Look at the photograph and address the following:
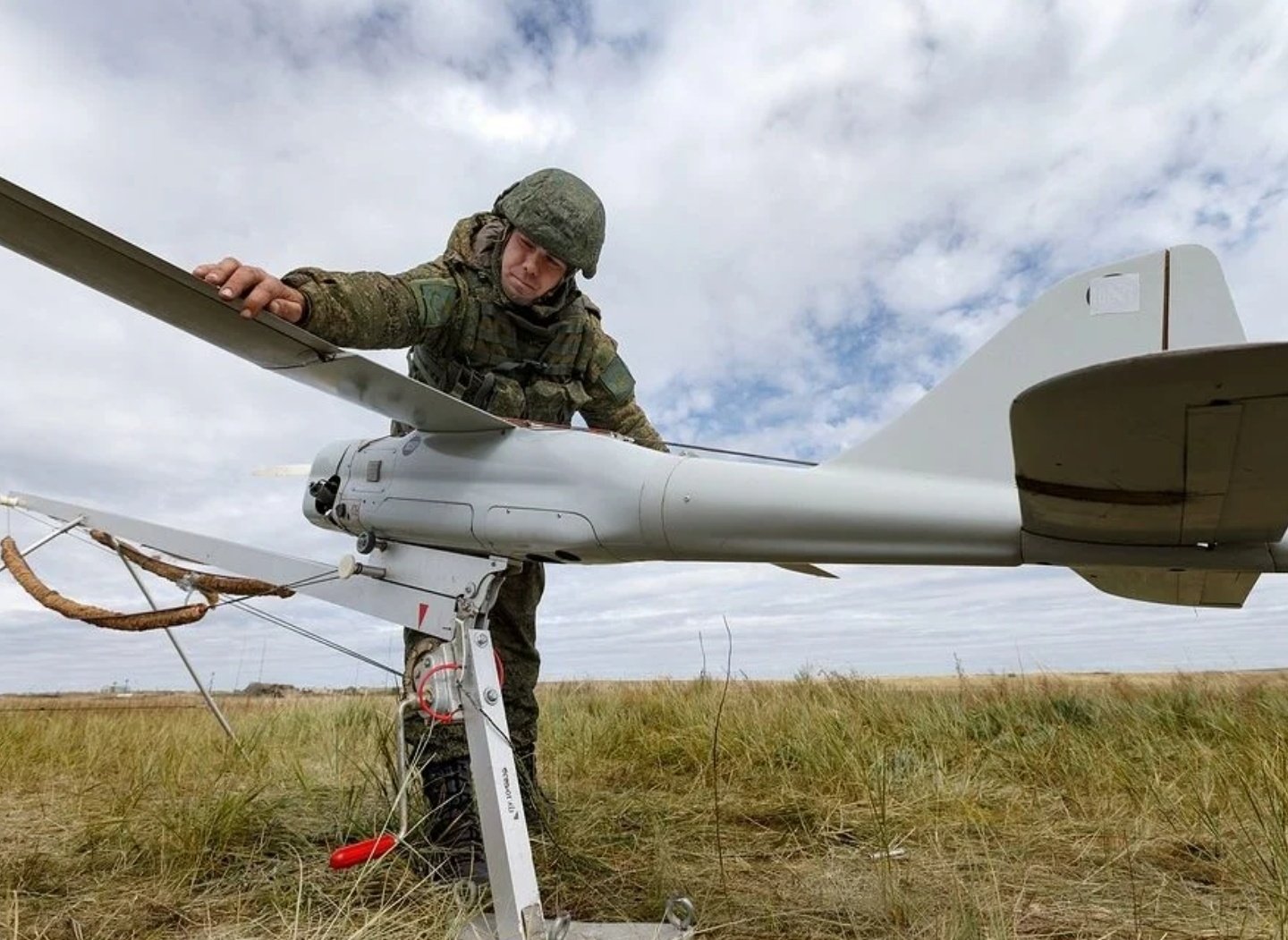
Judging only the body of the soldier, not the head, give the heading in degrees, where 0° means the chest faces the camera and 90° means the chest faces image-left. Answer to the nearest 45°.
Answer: approximately 0°

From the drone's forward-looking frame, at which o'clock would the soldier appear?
The soldier is roughly at 2 o'clock from the drone.

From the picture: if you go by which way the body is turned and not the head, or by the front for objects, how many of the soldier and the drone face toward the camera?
1

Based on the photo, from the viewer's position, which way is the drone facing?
facing away from the viewer and to the left of the viewer
